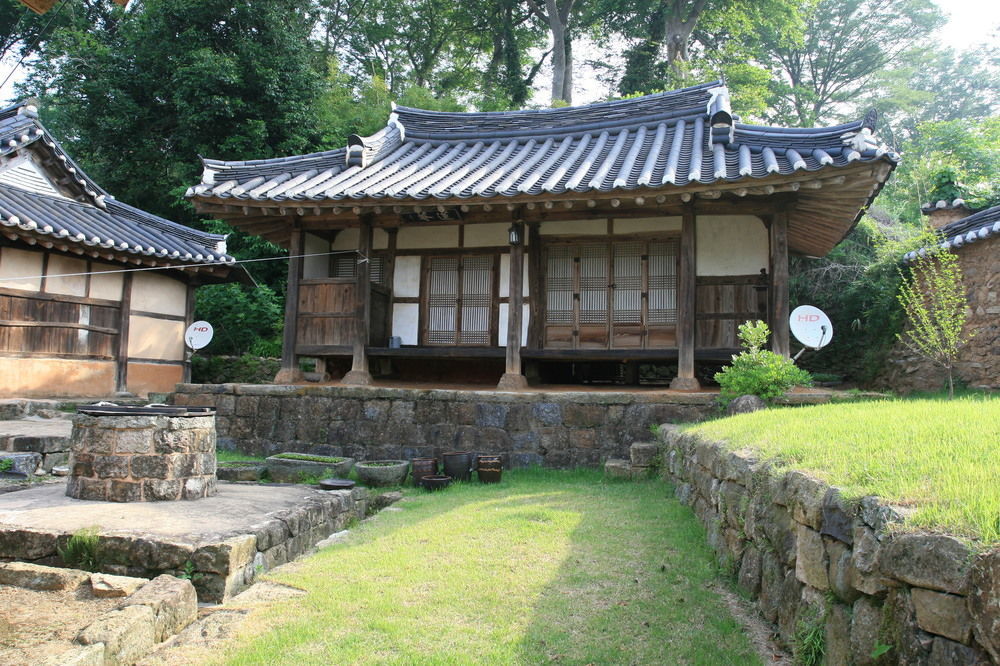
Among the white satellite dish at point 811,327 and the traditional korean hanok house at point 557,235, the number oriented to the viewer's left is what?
0

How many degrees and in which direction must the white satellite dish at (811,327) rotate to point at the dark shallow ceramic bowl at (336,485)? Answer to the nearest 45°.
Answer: approximately 90° to its right

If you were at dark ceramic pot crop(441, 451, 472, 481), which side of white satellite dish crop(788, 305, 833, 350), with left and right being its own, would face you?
right

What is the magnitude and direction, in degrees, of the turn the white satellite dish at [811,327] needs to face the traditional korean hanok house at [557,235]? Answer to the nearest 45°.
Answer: approximately 135° to its right

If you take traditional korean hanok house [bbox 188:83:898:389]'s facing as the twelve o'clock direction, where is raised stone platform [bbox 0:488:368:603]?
The raised stone platform is roughly at 1 o'clock from the traditional korean hanok house.

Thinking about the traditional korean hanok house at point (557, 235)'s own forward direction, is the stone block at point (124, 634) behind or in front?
in front

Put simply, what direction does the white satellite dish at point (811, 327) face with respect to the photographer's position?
facing the viewer and to the right of the viewer

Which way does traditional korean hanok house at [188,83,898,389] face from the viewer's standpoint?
toward the camera

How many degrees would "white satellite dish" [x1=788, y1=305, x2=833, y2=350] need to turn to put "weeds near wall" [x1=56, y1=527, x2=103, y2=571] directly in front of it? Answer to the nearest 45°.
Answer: approximately 90° to its right

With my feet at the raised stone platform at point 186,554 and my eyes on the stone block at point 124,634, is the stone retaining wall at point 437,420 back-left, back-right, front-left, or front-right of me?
back-left

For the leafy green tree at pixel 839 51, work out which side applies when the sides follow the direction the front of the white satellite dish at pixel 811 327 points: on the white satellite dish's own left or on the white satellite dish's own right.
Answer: on the white satellite dish's own left
